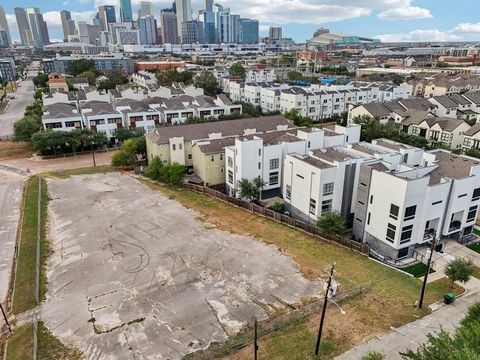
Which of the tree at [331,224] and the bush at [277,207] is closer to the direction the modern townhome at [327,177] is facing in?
the tree

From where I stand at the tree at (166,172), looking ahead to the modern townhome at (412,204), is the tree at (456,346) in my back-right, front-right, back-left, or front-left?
front-right

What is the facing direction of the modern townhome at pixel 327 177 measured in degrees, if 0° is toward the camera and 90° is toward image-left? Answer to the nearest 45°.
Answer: approximately 315°

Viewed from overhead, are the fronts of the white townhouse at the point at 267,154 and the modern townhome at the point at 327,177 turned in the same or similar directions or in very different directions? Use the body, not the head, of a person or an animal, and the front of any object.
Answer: same or similar directions

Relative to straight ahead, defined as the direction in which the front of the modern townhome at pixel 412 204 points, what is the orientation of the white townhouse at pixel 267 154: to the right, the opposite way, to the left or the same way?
the same way

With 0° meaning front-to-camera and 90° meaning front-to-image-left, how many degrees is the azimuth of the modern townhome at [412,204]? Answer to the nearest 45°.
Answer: approximately 315°

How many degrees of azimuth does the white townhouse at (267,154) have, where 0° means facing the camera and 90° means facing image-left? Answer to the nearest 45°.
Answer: approximately 315°

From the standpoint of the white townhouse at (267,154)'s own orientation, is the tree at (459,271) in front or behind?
in front

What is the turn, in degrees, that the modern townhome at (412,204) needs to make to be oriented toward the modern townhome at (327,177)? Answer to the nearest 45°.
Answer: approximately 135° to its right

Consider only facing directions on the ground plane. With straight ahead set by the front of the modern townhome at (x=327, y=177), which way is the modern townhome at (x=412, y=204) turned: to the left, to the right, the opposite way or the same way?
the same way
